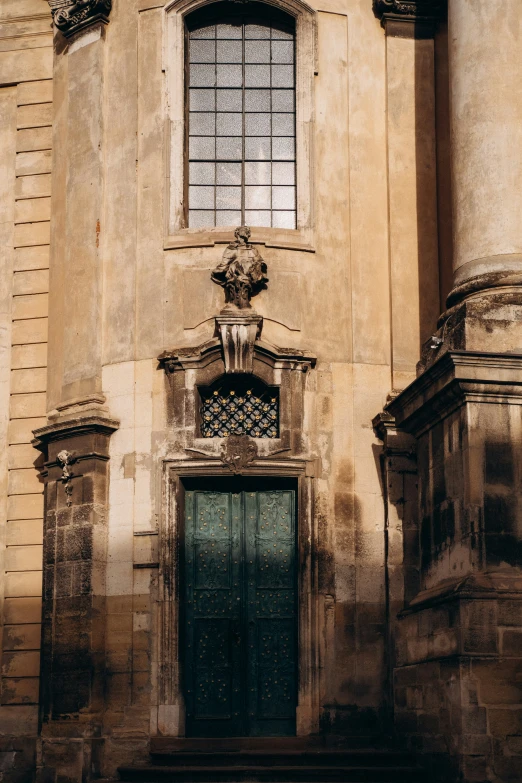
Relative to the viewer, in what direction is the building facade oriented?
toward the camera
